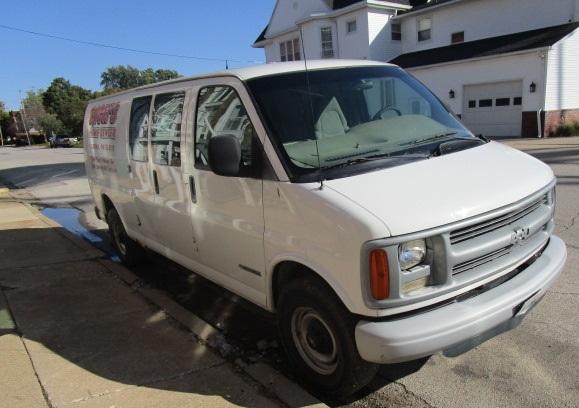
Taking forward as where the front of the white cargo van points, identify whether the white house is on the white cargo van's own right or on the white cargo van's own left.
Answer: on the white cargo van's own left

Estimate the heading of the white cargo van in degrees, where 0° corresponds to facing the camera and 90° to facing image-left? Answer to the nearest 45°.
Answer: approximately 315°
